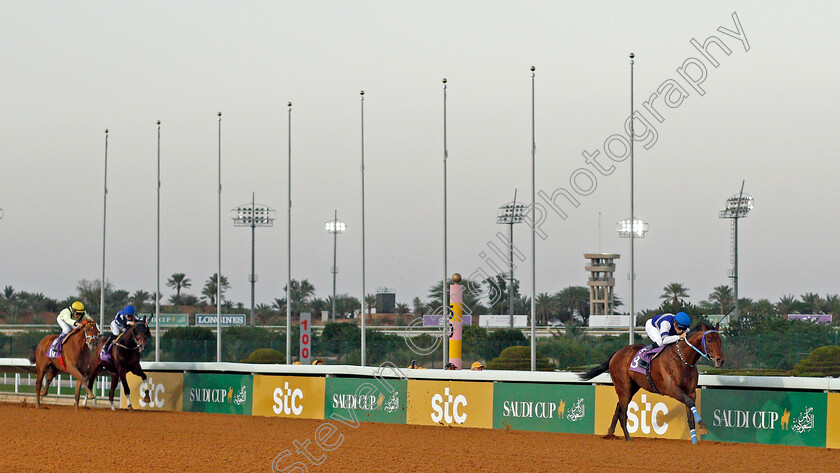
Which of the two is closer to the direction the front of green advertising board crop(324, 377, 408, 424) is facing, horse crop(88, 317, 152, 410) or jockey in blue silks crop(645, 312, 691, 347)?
the jockey in blue silks

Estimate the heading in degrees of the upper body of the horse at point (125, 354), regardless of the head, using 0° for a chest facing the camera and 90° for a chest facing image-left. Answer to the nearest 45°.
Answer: approximately 315°

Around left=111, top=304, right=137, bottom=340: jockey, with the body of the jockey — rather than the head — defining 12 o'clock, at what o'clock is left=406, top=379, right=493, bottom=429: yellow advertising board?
The yellow advertising board is roughly at 12 o'clock from the jockey.

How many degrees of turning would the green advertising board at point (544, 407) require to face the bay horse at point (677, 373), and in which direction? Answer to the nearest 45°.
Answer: approximately 45° to its left

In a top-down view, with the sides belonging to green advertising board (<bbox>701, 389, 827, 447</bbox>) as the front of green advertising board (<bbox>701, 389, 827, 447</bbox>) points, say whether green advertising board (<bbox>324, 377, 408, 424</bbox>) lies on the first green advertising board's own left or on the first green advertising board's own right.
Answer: on the first green advertising board's own right

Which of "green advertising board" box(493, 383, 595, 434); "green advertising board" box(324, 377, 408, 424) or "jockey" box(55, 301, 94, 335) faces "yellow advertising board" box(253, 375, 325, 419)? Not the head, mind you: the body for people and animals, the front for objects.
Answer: the jockey

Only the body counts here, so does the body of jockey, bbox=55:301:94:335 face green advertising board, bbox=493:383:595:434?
yes
